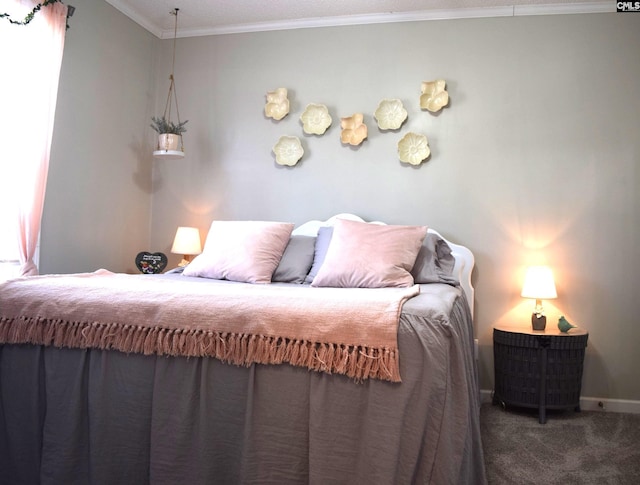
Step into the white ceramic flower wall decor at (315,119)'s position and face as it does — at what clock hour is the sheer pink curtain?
The sheer pink curtain is roughly at 2 o'clock from the white ceramic flower wall decor.

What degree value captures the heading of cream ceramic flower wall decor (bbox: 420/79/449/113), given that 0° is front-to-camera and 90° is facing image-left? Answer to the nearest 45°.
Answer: approximately 0°

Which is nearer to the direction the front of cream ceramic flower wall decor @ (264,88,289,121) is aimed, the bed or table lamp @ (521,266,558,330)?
the bed

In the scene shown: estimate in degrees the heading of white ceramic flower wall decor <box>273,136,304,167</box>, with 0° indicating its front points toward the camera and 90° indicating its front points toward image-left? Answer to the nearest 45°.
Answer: approximately 0°

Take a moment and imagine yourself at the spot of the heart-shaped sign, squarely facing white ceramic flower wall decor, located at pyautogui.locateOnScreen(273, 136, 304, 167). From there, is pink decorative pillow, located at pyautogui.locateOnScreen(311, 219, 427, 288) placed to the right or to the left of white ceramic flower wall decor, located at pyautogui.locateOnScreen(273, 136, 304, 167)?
right

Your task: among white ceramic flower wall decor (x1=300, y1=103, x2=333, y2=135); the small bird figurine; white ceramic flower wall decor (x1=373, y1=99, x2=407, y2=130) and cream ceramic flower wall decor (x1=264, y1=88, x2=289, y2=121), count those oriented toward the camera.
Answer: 3
